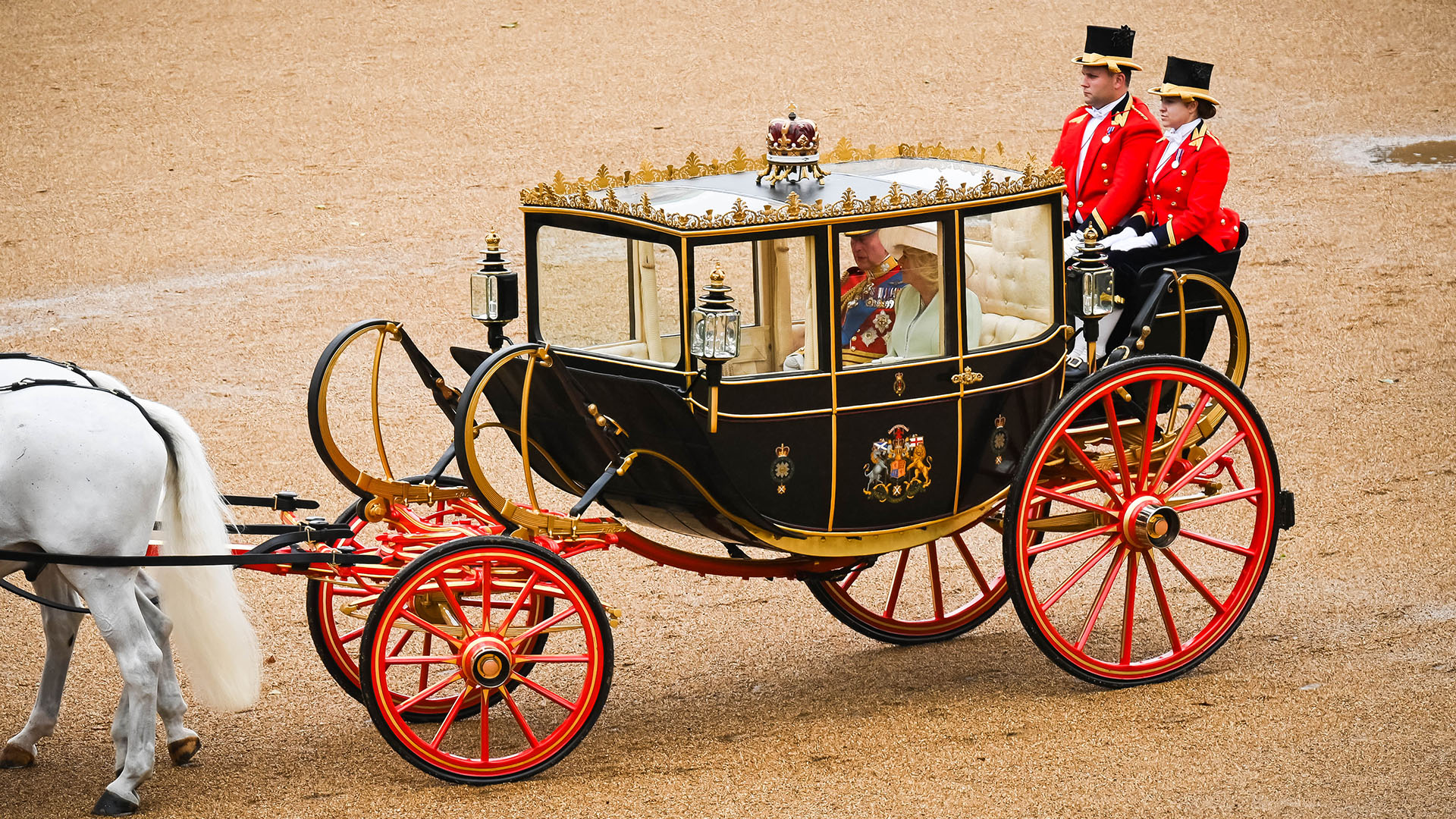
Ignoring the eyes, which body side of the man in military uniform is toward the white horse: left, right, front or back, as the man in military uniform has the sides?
front

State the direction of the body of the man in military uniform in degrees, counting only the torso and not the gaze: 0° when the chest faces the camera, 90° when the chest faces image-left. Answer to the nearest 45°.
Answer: approximately 45°

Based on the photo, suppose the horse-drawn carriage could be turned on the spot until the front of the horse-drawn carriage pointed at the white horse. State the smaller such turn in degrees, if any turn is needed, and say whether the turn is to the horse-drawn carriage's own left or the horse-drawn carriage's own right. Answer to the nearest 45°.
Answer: approximately 45° to the horse-drawn carriage's own right
